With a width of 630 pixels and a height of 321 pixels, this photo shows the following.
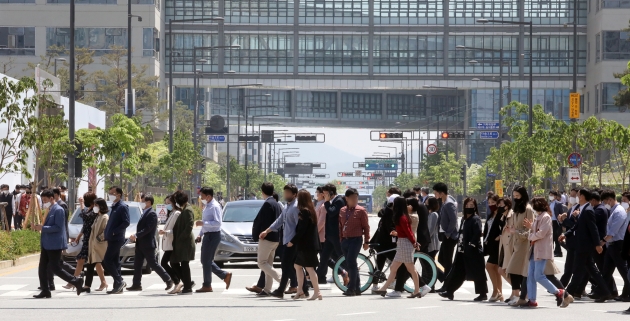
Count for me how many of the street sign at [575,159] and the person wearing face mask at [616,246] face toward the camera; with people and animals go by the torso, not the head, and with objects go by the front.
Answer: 1

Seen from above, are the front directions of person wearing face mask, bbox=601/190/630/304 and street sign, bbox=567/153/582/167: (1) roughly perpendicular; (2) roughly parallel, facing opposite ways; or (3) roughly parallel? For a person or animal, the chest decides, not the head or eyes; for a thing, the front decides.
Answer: roughly perpendicular

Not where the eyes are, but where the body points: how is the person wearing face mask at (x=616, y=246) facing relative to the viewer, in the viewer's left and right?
facing to the left of the viewer

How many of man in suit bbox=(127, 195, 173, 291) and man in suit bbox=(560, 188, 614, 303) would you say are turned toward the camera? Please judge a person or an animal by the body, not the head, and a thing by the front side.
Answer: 0

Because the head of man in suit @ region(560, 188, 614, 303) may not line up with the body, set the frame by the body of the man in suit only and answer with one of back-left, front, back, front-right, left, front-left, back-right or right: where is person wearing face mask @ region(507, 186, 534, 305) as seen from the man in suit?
front-left

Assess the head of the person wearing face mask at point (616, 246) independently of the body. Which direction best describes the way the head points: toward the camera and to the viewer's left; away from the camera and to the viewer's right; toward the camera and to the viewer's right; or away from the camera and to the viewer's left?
toward the camera and to the viewer's left

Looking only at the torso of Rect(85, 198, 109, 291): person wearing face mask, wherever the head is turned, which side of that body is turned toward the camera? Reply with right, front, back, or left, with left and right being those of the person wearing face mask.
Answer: left

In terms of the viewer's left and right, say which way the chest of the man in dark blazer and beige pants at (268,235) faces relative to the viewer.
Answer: facing to the left of the viewer

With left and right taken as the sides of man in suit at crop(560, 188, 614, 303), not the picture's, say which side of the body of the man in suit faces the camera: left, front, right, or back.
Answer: left

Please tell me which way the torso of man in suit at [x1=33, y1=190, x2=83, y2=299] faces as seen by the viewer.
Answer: to the viewer's left
